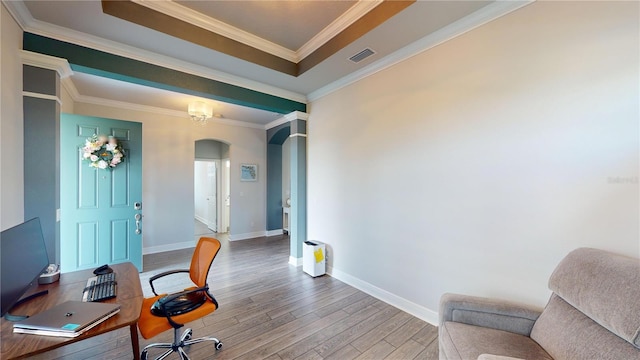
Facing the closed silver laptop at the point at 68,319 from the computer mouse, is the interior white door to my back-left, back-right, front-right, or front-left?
back-left

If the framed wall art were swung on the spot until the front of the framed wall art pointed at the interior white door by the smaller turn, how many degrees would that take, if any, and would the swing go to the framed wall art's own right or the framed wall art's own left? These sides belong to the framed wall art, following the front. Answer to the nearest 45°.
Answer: approximately 135° to the framed wall art's own right

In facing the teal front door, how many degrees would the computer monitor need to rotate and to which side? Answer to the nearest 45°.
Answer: approximately 135° to its left

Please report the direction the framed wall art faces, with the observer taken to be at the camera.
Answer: facing the viewer

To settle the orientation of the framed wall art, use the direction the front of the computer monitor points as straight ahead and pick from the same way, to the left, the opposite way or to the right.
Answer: to the right

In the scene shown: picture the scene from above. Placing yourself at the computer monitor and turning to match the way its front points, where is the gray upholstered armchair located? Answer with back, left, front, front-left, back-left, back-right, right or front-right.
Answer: front

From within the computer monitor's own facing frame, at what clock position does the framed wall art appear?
The framed wall art is roughly at 9 o'clock from the computer monitor.

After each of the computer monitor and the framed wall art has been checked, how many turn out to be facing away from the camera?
0

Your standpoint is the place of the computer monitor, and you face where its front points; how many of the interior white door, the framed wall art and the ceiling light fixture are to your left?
3

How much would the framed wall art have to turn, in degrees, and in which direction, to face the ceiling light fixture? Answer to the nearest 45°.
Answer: approximately 45° to its right

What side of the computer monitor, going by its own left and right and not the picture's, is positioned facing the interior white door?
left

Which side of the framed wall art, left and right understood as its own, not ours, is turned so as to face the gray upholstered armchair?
front

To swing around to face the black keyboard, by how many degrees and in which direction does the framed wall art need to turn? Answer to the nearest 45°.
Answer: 0° — it already faces it
